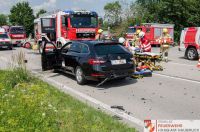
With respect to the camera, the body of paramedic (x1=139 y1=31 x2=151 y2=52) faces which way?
to the viewer's left

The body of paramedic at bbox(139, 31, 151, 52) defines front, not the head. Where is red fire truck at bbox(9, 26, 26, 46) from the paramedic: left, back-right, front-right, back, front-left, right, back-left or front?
front-right

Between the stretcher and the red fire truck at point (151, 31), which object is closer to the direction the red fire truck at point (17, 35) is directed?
the stretcher

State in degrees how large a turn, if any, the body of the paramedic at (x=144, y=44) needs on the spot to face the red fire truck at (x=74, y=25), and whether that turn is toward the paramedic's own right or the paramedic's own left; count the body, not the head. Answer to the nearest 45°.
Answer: approximately 45° to the paramedic's own right

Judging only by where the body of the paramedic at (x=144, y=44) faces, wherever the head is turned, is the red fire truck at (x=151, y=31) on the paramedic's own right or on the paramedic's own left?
on the paramedic's own right

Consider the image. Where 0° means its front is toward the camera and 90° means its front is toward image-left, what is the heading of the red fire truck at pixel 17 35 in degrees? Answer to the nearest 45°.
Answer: approximately 0°
